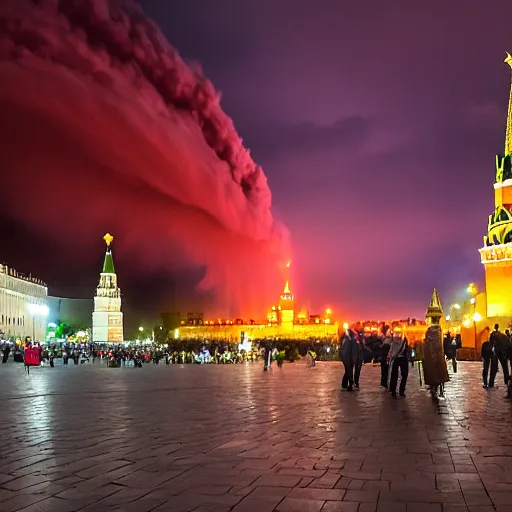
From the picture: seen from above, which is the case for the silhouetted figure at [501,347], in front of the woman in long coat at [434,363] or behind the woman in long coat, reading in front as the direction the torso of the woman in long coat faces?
in front

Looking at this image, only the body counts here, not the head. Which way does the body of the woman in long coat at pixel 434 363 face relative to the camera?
away from the camera

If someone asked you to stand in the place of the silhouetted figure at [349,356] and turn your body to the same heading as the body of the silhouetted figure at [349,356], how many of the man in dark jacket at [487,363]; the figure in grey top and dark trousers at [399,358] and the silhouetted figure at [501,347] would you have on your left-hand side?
0

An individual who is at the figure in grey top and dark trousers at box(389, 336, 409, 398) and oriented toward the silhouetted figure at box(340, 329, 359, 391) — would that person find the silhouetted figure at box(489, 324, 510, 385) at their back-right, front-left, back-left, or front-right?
back-right

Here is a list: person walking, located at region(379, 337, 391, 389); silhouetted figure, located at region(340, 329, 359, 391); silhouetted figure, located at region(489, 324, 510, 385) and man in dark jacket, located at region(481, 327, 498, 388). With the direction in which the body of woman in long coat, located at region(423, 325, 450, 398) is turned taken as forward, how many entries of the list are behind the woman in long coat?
0

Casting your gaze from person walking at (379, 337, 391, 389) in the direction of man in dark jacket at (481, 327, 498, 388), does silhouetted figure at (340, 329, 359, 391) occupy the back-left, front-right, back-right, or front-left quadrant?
back-right

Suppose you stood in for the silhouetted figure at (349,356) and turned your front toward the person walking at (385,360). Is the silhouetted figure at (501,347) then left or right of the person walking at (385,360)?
right

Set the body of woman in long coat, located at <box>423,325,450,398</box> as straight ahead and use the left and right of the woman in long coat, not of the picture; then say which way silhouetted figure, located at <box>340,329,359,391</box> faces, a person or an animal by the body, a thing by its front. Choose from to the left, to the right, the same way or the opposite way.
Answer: the same way

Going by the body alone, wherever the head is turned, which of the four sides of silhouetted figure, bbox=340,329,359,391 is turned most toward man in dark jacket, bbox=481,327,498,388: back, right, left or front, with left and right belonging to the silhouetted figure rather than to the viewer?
right

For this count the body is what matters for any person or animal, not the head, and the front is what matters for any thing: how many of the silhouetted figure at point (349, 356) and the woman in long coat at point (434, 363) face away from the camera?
2

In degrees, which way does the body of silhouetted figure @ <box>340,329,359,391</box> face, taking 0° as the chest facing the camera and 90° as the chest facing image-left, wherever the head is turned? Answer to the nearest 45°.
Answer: approximately 180°

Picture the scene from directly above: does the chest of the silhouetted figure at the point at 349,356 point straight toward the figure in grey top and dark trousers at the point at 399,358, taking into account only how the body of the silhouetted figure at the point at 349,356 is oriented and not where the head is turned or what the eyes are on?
no

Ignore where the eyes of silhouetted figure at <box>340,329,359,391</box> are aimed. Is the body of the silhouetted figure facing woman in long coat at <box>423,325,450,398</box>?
no

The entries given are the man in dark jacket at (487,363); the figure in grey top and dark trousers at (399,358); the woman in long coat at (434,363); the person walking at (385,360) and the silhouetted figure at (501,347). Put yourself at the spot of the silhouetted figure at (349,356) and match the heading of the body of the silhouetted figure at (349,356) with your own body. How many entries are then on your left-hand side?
0

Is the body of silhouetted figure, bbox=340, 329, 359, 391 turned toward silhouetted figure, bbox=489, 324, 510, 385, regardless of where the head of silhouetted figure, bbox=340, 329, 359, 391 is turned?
no
